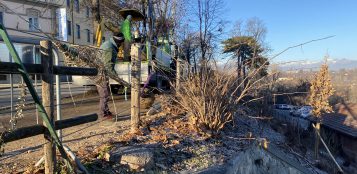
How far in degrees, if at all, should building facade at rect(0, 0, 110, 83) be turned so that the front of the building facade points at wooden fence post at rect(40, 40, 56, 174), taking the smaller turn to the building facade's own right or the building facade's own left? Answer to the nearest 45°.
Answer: approximately 45° to the building facade's own right

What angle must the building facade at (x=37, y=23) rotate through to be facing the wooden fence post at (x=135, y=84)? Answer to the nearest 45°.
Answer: approximately 45° to its right

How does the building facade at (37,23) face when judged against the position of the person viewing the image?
facing the viewer and to the right of the viewer

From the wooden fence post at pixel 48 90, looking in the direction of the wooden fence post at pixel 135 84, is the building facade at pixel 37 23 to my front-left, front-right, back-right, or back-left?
front-left
